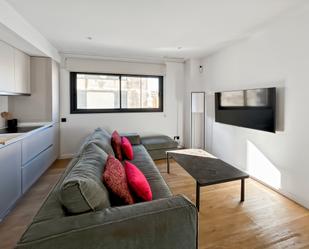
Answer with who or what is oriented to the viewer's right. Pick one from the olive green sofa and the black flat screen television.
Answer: the olive green sofa

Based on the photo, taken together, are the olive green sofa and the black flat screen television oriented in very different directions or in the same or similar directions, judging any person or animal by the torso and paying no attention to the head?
very different directions

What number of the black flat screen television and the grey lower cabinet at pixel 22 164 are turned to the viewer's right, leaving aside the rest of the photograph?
1

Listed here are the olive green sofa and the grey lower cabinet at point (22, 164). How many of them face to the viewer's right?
2

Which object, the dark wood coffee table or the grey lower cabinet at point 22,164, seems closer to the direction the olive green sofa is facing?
the dark wood coffee table

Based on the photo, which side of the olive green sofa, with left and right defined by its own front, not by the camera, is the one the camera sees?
right

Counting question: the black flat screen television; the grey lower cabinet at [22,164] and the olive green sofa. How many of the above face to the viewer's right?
2

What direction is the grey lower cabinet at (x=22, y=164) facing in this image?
to the viewer's right

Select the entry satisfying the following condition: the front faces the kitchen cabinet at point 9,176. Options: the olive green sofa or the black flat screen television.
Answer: the black flat screen television

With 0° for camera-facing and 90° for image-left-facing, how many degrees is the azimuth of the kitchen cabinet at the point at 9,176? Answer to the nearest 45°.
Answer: approximately 315°

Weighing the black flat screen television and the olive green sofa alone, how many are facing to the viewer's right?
1
